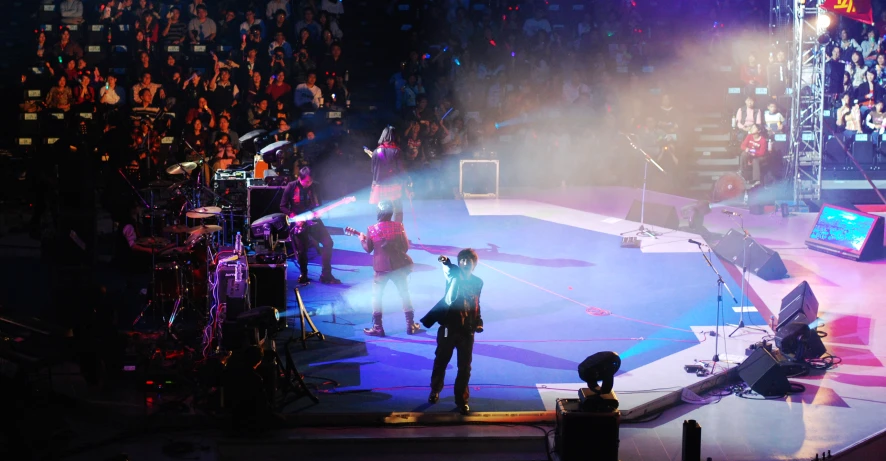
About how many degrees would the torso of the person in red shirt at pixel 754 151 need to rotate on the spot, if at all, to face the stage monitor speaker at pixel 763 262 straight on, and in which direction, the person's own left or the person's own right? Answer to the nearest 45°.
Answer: approximately 45° to the person's own left

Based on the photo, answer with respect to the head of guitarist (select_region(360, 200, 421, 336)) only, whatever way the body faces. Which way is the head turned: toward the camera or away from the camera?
away from the camera

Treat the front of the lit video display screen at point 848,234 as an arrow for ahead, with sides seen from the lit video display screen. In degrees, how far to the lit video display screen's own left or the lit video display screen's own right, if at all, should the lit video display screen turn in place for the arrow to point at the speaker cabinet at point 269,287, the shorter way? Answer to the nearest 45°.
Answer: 0° — it already faces it

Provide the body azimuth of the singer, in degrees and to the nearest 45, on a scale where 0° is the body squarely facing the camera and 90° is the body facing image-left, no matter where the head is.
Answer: approximately 0°

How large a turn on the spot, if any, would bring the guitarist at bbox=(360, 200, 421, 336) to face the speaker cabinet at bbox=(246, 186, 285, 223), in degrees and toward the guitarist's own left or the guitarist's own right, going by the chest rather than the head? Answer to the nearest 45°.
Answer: approximately 45° to the guitarist's own left

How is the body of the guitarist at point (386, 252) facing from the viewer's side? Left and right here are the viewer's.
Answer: facing away from the viewer

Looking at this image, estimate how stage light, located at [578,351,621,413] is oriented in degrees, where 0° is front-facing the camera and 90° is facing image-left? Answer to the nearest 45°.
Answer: approximately 225°

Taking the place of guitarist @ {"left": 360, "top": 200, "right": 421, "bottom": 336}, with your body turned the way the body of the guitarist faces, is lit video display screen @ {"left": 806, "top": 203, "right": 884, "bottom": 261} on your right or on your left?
on your right

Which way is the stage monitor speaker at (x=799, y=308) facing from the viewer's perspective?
to the viewer's left

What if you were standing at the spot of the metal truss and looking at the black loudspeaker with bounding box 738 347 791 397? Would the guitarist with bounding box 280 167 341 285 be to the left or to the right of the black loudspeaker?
right
